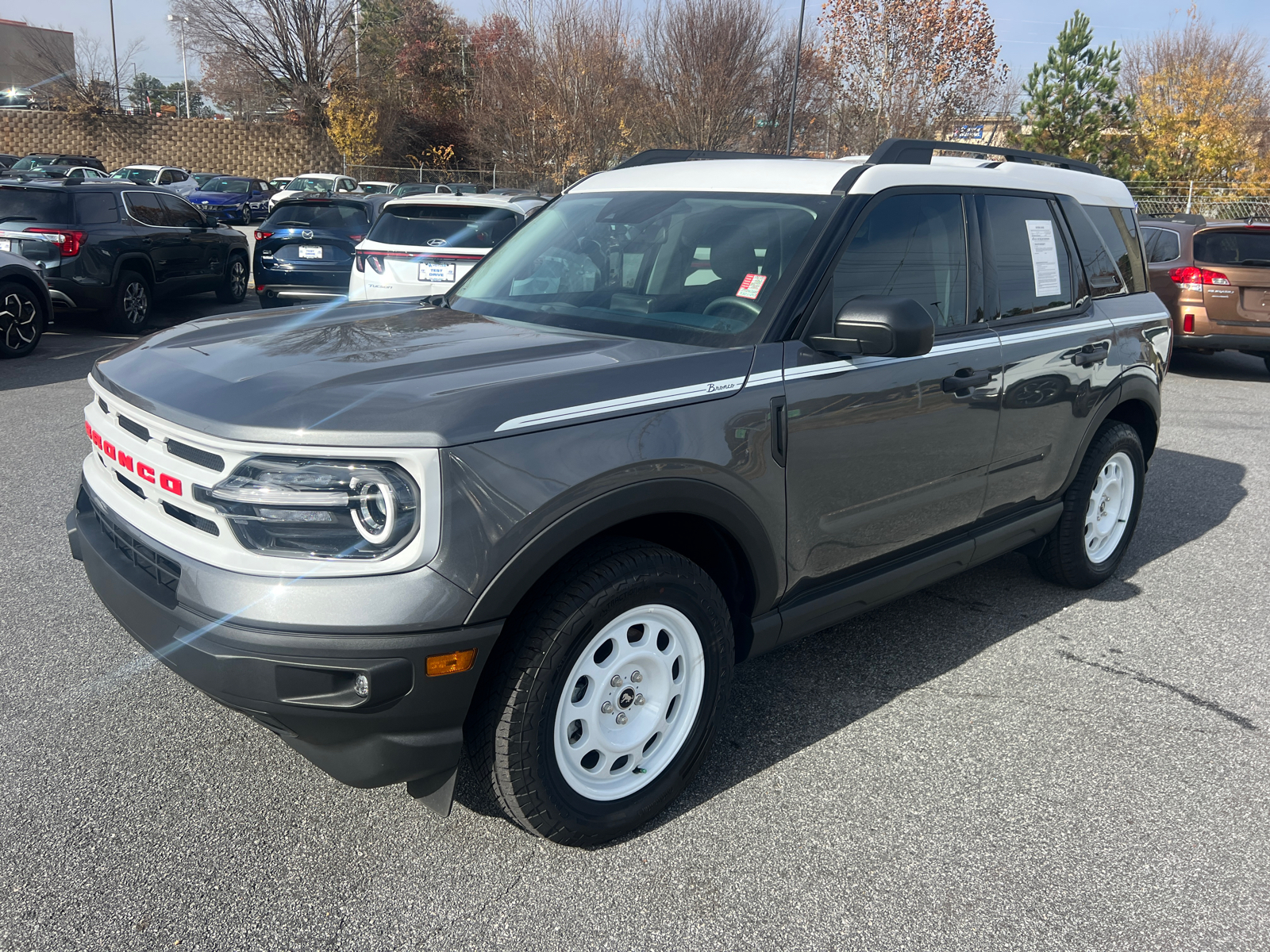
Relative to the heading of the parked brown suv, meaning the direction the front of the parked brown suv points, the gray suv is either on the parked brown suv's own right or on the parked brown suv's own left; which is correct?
on the parked brown suv's own left

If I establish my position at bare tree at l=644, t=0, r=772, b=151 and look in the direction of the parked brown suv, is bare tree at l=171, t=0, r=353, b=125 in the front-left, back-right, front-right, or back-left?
back-right

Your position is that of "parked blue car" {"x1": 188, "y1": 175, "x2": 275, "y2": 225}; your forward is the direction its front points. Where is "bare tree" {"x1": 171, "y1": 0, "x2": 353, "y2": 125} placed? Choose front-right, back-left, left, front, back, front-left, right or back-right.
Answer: back-right

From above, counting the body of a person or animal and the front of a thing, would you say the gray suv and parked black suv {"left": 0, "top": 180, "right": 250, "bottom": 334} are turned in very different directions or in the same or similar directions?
very different directions

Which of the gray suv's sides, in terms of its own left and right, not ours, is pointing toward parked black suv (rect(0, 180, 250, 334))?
right

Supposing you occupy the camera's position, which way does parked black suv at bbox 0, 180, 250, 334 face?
facing away from the viewer and to the right of the viewer

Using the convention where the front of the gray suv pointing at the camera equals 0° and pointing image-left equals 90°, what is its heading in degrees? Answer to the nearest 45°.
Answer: approximately 45°

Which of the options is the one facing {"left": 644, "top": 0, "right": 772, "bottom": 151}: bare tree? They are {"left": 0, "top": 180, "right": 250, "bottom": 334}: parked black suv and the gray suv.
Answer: the parked black suv

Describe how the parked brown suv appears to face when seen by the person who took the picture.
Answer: facing away from the viewer and to the left of the viewer
